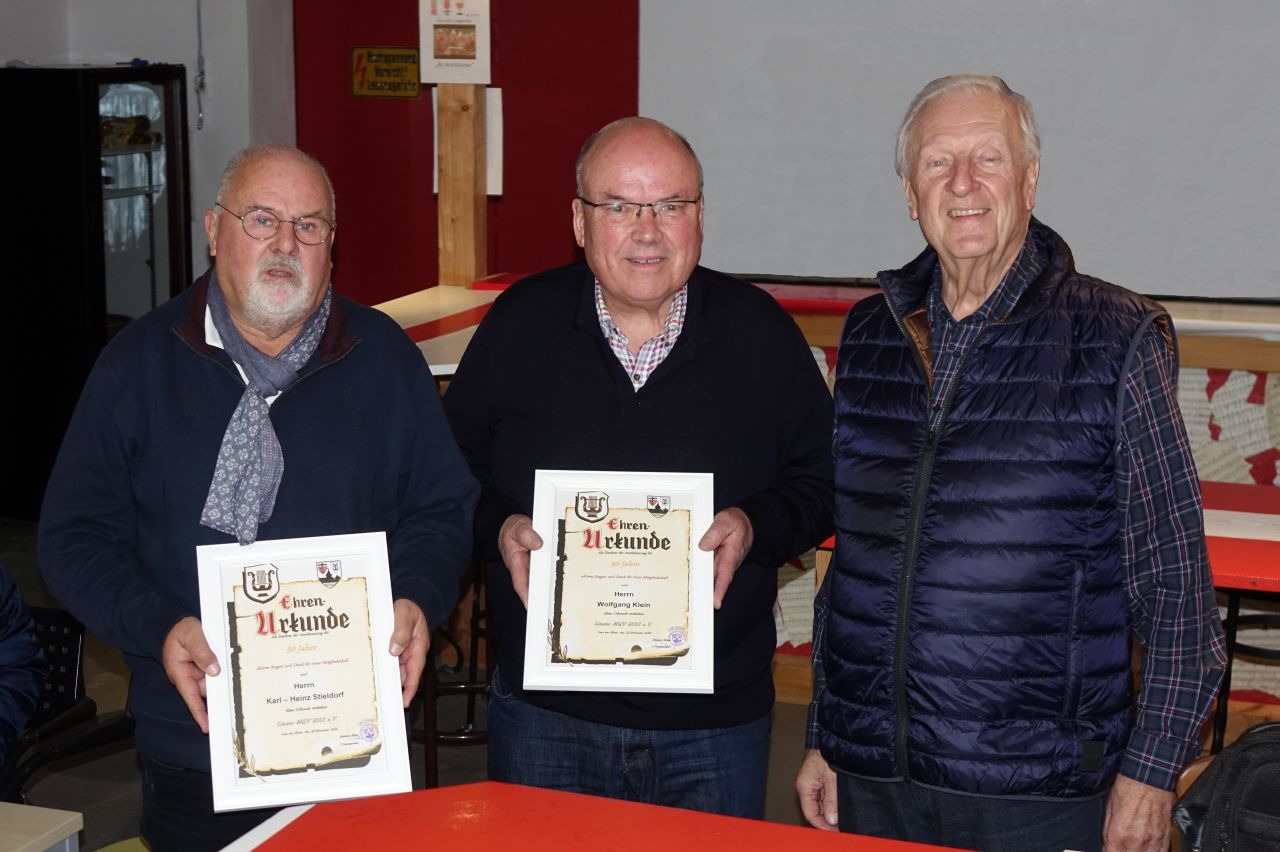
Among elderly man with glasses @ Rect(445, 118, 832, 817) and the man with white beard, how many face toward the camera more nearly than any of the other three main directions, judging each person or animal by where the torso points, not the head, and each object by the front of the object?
2

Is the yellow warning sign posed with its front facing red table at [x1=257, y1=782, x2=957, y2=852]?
yes

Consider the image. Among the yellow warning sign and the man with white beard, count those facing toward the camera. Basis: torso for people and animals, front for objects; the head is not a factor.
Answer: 2

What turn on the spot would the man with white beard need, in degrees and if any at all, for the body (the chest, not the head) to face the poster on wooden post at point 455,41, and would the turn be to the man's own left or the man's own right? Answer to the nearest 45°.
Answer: approximately 180°

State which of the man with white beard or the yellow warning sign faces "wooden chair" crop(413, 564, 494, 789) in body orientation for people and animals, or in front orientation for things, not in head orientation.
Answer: the yellow warning sign

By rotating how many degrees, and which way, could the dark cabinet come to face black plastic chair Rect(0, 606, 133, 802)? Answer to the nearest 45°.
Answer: approximately 45° to its right

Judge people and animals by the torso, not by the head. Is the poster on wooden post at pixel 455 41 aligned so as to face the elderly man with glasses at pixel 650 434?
yes

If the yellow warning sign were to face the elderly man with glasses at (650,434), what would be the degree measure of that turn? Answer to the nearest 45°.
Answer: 0° — it already faces them

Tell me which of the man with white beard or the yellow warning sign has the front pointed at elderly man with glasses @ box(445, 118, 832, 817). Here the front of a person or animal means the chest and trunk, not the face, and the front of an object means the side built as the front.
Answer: the yellow warning sign
